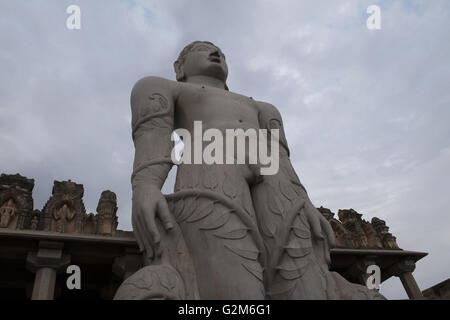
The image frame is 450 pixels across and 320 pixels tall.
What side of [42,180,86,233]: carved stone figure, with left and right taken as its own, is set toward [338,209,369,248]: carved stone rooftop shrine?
left

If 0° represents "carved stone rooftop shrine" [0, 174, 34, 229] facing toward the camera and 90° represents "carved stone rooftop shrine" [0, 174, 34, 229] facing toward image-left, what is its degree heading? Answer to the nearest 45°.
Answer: approximately 0°

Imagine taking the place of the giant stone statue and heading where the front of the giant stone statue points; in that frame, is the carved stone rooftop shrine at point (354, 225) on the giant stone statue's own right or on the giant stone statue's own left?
on the giant stone statue's own left

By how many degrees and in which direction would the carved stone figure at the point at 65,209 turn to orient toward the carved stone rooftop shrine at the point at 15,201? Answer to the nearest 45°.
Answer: approximately 90° to its right

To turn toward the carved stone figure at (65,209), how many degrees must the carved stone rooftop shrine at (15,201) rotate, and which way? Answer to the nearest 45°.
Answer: approximately 90° to its left

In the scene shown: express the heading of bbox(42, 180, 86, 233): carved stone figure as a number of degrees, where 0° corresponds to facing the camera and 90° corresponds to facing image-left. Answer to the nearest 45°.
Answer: approximately 0°

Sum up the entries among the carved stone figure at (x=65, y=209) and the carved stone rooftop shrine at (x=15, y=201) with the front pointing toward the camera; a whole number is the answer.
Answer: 2
